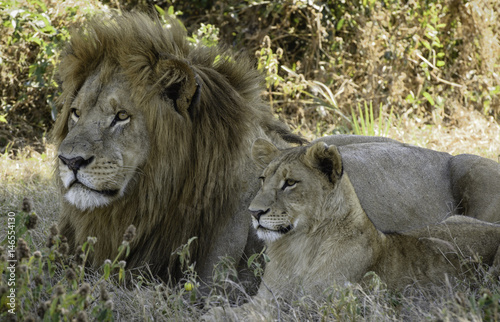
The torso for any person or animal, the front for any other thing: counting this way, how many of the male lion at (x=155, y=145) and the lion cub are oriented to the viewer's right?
0

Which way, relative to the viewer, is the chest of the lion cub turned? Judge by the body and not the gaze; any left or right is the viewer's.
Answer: facing the viewer and to the left of the viewer

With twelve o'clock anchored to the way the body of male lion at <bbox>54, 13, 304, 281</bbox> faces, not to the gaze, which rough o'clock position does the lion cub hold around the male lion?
The lion cub is roughly at 9 o'clock from the male lion.

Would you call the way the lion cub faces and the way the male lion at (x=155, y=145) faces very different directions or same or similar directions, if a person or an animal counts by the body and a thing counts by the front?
same or similar directions
